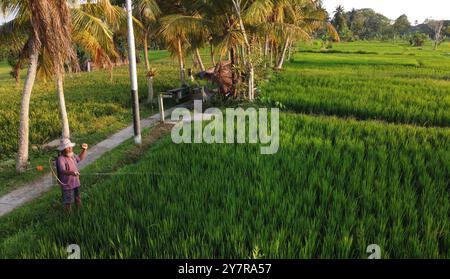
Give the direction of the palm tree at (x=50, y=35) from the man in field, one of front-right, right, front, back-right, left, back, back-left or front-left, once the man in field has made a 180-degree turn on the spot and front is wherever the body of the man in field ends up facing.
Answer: front-right

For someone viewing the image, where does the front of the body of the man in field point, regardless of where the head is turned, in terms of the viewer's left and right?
facing the viewer and to the right of the viewer

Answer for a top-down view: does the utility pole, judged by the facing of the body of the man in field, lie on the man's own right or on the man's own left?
on the man's own left
